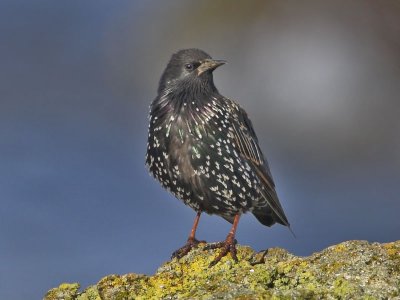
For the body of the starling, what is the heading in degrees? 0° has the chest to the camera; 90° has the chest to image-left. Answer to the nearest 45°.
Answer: approximately 45°
